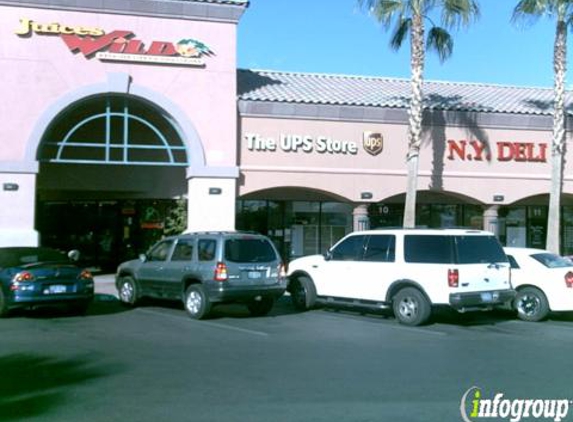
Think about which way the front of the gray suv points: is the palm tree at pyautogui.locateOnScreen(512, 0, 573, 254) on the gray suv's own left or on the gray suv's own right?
on the gray suv's own right

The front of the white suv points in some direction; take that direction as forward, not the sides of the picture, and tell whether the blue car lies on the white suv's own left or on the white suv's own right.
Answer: on the white suv's own left

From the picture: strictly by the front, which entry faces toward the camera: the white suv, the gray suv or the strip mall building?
the strip mall building

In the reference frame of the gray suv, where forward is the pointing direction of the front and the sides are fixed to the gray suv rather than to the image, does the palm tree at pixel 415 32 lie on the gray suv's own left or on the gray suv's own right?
on the gray suv's own right

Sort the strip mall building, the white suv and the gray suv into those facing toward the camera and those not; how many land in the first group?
1

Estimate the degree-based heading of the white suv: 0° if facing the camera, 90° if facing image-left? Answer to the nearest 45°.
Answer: approximately 135°

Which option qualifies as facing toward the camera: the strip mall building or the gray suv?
the strip mall building

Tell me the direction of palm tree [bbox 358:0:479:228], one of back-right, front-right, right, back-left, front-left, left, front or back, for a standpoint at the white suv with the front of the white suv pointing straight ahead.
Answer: front-right

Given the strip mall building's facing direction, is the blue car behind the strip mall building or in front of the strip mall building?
in front

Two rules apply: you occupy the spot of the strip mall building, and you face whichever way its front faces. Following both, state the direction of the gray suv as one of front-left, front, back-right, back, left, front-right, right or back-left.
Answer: front

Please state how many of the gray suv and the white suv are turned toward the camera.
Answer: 0

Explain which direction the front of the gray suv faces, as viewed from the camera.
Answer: facing away from the viewer and to the left of the viewer

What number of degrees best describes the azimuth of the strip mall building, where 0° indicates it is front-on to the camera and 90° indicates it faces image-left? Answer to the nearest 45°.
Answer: approximately 0°

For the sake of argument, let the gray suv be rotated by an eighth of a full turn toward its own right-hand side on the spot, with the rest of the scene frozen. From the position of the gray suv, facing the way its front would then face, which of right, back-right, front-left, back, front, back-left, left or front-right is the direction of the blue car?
left

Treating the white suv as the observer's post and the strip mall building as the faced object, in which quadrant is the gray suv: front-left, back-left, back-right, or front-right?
front-left

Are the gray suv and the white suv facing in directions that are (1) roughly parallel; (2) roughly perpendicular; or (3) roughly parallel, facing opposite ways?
roughly parallel

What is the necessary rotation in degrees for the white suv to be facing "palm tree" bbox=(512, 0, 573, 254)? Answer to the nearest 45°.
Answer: approximately 90° to its right
